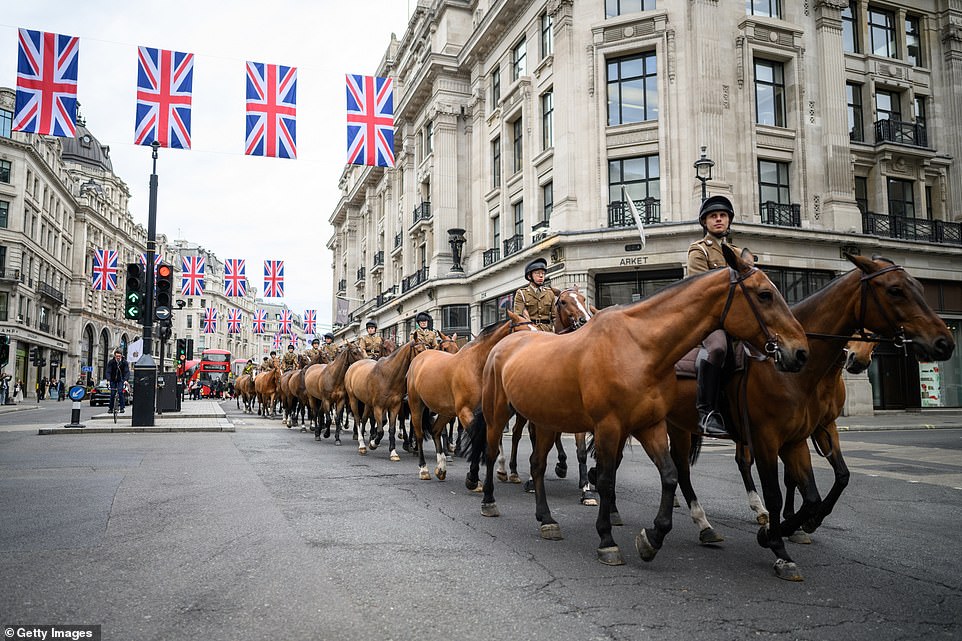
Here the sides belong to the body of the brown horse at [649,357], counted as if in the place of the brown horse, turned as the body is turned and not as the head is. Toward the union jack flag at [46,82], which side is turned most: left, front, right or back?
back

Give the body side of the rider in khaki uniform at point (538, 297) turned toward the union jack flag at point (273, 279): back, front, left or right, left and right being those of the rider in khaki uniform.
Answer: back

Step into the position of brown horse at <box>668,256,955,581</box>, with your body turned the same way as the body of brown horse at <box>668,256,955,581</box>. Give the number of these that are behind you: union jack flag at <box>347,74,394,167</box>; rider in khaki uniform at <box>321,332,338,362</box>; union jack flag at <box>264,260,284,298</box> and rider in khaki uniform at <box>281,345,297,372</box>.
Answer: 4

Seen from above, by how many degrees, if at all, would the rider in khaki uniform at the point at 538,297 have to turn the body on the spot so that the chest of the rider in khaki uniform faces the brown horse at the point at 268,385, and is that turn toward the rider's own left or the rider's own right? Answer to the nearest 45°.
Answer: approximately 180°

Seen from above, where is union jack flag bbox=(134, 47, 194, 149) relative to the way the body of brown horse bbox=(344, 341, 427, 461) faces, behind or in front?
behind

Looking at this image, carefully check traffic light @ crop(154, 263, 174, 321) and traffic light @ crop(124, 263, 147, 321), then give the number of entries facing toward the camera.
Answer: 2

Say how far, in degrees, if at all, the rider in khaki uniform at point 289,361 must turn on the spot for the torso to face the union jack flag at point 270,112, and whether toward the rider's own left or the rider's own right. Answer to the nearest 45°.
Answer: approximately 45° to the rider's own right

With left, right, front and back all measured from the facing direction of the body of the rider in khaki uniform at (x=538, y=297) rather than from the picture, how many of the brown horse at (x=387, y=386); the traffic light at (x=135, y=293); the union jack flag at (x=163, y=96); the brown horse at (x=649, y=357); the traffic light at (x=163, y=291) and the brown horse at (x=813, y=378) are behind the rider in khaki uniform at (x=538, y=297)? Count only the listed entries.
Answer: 4

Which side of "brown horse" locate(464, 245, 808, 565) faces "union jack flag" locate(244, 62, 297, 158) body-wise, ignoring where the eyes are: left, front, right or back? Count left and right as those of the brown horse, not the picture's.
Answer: back

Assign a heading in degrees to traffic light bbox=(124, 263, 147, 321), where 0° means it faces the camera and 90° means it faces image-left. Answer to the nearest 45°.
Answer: approximately 0°

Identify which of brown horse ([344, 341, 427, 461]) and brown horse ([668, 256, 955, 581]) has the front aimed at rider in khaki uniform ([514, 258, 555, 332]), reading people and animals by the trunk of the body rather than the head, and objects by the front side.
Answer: brown horse ([344, 341, 427, 461])

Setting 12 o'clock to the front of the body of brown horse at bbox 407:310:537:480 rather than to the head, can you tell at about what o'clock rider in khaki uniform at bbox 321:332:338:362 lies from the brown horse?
The rider in khaki uniform is roughly at 7 o'clock from the brown horse.

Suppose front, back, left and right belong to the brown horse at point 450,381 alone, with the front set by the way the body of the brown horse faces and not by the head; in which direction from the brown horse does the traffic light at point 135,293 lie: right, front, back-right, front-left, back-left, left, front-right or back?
back
